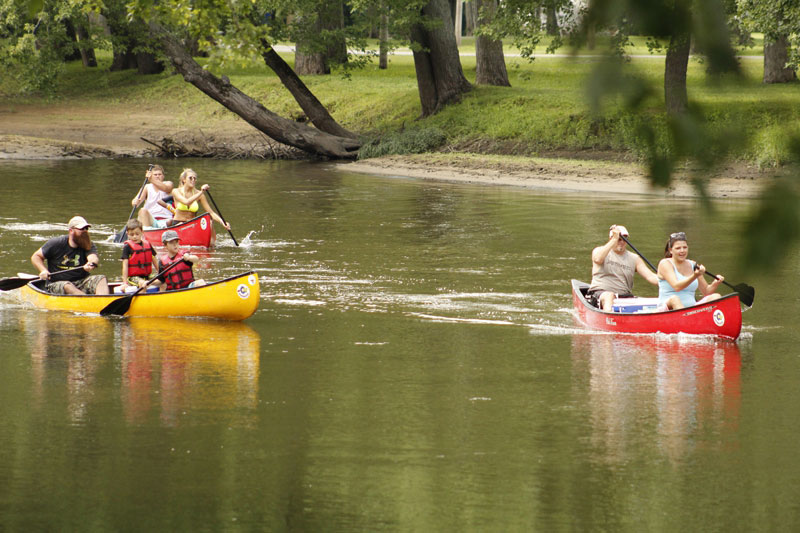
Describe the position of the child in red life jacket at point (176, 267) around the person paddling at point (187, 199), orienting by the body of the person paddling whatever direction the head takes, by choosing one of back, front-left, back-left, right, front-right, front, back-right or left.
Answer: front-right

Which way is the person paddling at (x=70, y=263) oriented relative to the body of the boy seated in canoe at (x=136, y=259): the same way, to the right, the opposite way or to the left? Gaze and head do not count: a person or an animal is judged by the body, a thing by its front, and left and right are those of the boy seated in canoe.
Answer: the same way

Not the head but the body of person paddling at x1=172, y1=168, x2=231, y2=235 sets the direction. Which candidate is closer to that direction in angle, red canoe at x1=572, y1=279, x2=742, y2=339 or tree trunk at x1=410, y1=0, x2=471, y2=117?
the red canoe

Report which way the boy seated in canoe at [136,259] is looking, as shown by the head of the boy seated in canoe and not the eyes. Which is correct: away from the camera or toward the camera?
toward the camera

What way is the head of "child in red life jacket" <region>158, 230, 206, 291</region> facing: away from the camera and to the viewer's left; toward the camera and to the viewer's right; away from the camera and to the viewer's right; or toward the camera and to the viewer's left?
toward the camera and to the viewer's right

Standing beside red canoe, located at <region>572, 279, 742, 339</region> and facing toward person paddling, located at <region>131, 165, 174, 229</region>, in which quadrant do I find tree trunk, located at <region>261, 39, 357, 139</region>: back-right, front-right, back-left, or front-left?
front-right

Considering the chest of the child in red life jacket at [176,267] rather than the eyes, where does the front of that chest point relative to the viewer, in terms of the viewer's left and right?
facing the viewer and to the right of the viewer

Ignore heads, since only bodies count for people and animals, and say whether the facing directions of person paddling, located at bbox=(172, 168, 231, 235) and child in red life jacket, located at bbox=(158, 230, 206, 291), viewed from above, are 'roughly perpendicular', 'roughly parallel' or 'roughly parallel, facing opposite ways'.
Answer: roughly parallel

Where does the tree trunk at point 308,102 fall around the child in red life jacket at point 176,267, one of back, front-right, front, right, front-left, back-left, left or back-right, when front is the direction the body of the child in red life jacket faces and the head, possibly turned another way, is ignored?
back-left
